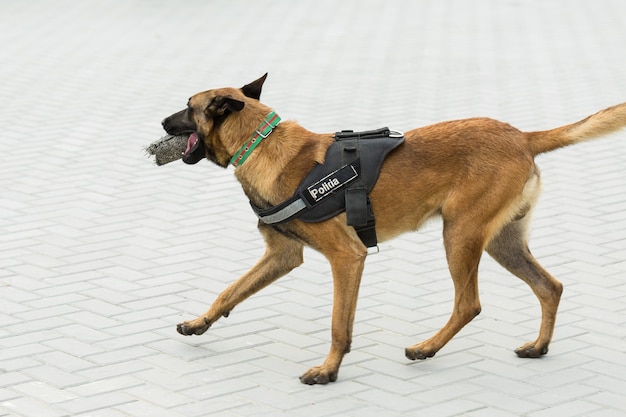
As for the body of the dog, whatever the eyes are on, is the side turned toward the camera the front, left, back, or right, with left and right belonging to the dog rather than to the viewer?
left
